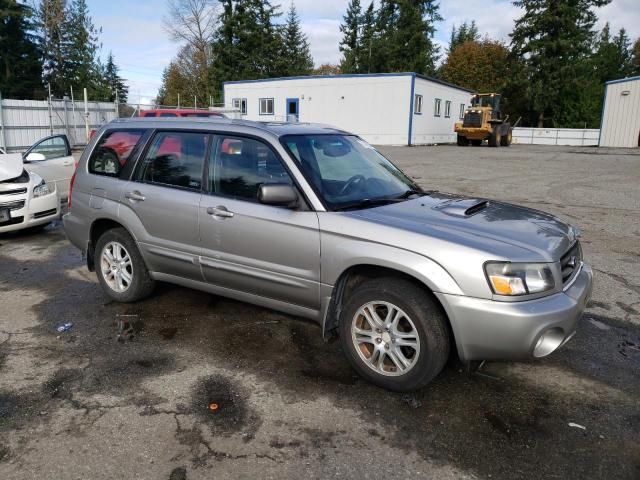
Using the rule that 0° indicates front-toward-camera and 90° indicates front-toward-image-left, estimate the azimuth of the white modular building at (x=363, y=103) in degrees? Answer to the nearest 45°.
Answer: approximately 45°

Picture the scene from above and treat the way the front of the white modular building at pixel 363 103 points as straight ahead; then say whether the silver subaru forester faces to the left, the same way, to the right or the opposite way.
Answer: to the left

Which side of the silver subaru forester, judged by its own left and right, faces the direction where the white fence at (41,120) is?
back

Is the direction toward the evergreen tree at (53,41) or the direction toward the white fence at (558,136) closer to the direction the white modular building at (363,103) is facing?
the evergreen tree

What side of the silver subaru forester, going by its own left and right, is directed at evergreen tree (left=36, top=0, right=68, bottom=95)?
back

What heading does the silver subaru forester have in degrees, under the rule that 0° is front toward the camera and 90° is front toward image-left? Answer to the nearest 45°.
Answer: approximately 315°

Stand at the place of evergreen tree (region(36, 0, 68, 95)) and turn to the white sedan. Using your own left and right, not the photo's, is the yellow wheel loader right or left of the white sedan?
left

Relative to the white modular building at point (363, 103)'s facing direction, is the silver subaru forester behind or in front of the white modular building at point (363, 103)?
in front

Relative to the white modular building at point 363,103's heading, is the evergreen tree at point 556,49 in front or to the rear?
to the rear

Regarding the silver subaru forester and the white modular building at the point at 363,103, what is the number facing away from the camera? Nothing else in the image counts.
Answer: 0
